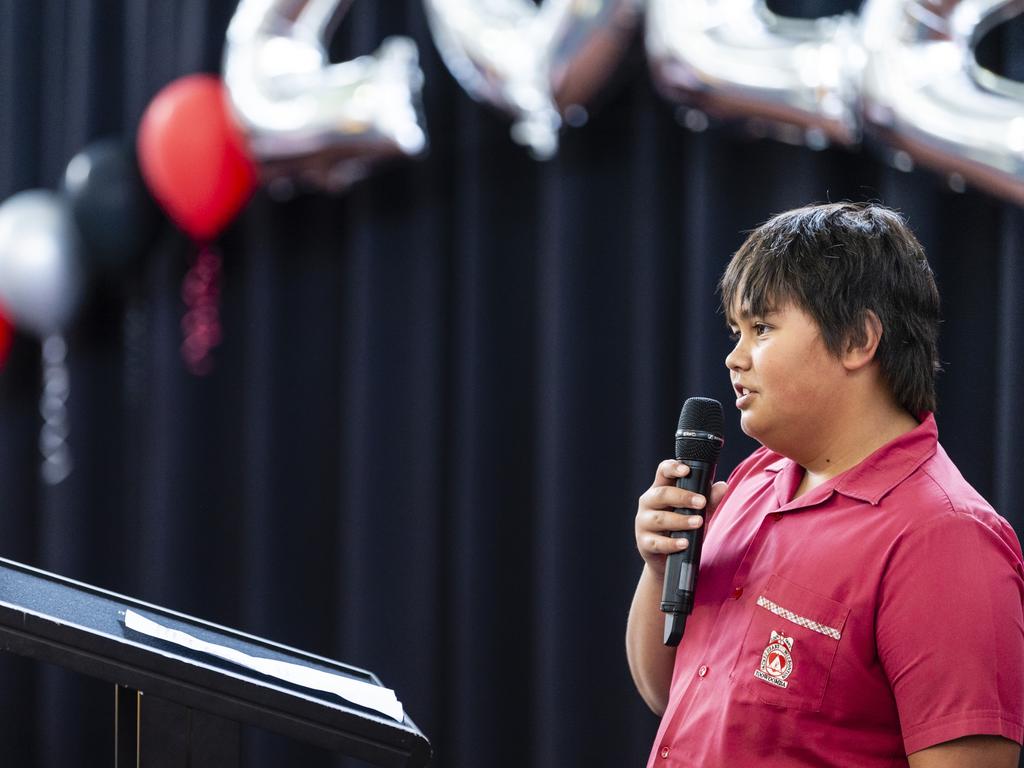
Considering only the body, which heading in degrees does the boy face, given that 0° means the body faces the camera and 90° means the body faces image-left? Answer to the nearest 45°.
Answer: approximately 45°

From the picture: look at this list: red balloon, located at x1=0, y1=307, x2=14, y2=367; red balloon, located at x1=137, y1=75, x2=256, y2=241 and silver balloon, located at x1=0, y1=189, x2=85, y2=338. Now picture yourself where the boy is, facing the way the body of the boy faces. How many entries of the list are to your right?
3

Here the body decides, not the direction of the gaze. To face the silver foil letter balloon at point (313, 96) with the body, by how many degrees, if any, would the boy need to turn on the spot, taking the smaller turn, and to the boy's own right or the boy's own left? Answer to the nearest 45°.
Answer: approximately 90° to the boy's own right

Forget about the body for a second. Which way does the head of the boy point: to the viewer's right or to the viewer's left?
to the viewer's left
